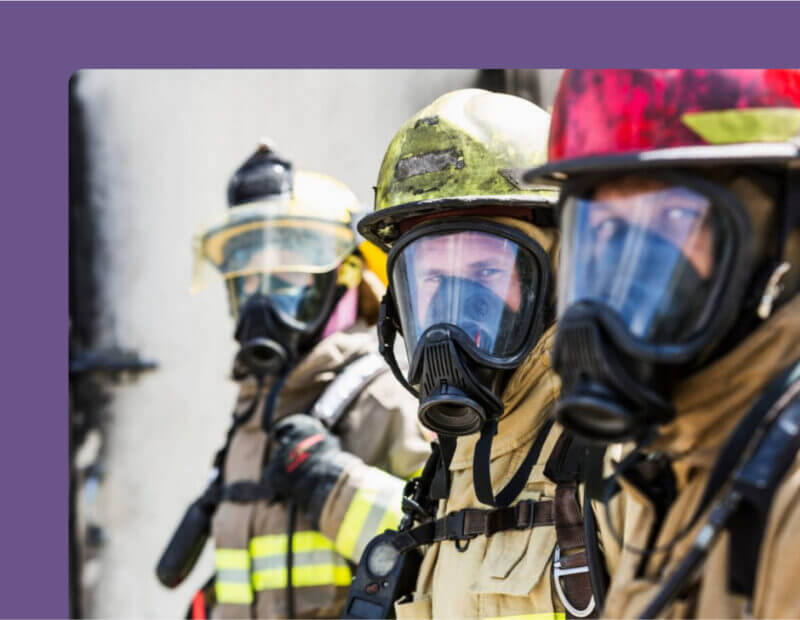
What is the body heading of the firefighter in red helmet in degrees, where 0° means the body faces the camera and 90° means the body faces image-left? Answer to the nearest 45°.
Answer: approximately 45°

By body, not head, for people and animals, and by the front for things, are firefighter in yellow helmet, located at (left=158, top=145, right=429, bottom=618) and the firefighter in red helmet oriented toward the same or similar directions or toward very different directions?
same or similar directions

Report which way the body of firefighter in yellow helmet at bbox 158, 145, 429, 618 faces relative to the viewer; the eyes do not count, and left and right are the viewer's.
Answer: facing the viewer and to the left of the viewer

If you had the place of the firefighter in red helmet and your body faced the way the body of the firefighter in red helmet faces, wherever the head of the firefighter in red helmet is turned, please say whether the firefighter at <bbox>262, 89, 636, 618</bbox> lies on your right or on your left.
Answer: on your right

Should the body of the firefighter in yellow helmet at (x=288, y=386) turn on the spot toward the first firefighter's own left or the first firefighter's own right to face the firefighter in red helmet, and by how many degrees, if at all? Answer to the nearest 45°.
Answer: approximately 45° to the first firefighter's own left

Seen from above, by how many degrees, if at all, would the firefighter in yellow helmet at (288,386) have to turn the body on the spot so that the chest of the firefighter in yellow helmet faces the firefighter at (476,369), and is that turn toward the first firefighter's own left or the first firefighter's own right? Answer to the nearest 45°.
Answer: approximately 45° to the first firefighter's own left

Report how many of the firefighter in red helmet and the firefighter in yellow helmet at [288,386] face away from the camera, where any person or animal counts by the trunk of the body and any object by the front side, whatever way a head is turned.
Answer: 0

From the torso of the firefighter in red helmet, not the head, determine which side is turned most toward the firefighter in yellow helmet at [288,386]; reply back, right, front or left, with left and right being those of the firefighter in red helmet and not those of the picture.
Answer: right

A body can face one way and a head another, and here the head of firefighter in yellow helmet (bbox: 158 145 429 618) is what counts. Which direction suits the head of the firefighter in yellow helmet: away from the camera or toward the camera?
toward the camera

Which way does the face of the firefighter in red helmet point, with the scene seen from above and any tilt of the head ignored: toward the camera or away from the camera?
toward the camera
